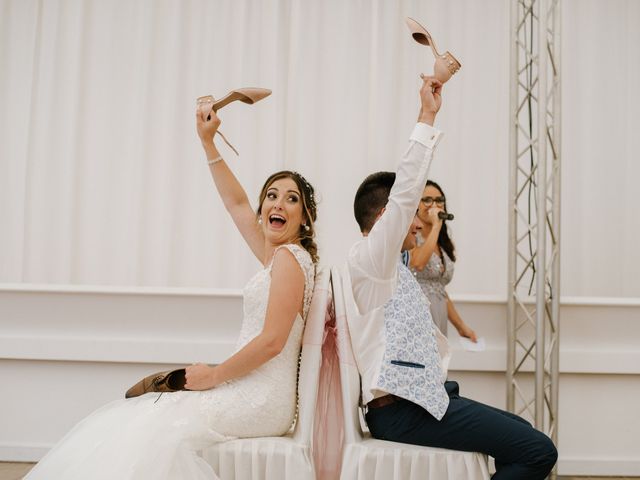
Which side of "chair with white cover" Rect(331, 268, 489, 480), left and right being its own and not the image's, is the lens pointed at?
right

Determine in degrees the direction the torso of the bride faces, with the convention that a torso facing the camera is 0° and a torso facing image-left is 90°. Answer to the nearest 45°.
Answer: approximately 90°

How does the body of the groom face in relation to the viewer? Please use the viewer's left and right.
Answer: facing to the right of the viewer

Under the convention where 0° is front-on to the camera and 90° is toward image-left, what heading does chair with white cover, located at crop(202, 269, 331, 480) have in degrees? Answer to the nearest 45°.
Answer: approximately 90°

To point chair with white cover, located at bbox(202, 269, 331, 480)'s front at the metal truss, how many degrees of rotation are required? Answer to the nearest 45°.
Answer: approximately 135° to its right

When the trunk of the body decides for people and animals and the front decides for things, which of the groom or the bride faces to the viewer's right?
the groom

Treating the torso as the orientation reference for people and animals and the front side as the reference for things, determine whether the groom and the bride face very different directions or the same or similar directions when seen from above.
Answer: very different directions

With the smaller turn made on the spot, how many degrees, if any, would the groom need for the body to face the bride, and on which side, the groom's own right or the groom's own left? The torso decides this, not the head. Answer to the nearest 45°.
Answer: approximately 180°

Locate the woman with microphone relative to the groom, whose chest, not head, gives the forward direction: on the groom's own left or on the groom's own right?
on the groom's own left

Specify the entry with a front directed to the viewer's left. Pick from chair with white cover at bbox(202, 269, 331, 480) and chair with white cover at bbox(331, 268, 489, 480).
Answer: chair with white cover at bbox(202, 269, 331, 480)

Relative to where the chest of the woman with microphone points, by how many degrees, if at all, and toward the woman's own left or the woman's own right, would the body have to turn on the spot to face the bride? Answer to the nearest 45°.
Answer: approximately 45° to the woman's own right

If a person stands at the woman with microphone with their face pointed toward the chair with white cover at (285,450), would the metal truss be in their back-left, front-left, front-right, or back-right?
back-left

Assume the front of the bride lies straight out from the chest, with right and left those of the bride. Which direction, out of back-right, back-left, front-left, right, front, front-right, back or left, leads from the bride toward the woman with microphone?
back-right
